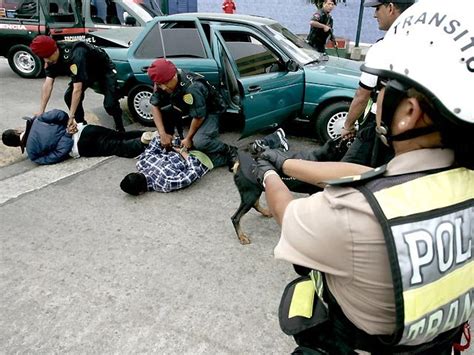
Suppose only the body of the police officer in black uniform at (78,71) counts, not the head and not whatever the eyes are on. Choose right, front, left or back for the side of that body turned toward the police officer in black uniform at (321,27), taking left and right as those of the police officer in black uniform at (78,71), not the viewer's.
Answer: back

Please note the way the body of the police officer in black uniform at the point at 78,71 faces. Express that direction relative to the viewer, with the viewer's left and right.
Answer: facing the viewer and to the left of the viewer

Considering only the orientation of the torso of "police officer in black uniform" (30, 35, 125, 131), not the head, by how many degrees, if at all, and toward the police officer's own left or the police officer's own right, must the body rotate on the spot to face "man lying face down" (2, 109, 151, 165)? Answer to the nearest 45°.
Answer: approximately 45° to the police officer's own left

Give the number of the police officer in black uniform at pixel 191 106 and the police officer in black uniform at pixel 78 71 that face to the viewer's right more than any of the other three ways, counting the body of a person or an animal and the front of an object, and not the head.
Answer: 0

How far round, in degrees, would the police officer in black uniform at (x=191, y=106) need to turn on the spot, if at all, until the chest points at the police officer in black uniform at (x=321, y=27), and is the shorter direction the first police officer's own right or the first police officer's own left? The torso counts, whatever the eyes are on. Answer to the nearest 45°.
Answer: approximately 180°

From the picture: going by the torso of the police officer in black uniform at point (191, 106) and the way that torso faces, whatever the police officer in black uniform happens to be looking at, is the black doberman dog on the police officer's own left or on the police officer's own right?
on the police officer's own left

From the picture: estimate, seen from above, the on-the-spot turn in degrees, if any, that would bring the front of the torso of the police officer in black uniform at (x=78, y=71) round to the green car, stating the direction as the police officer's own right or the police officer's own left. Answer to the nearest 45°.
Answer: approximately 135° to the police officer's own left

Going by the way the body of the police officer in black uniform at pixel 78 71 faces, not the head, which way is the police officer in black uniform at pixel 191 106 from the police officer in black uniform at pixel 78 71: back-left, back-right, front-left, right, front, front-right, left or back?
left

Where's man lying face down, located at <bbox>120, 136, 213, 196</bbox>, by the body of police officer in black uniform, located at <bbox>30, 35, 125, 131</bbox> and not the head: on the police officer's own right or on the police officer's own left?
on the police officer's own left
